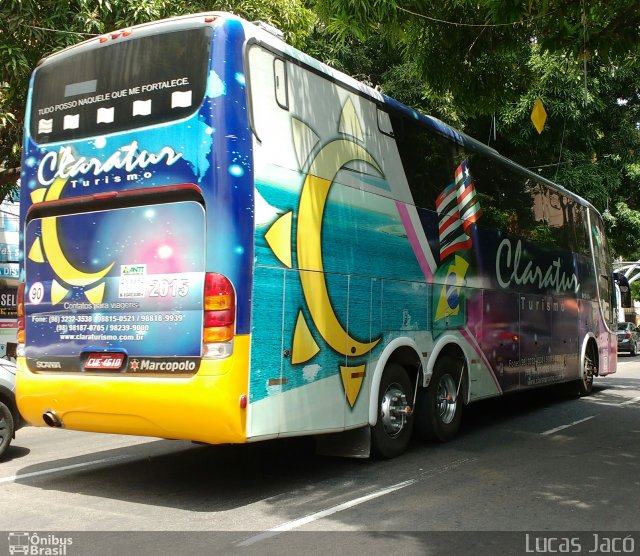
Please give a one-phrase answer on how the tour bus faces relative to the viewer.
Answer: facing away from the viewer and to the right of the viewer
